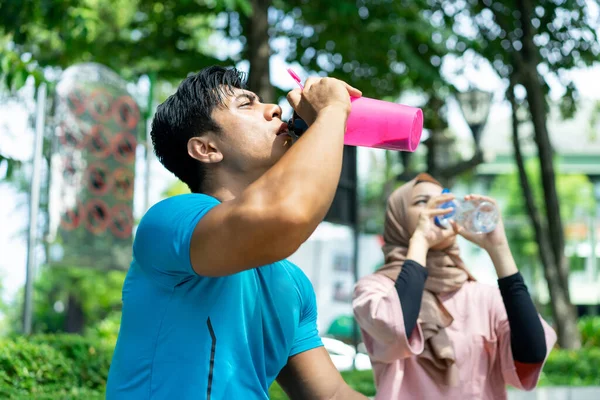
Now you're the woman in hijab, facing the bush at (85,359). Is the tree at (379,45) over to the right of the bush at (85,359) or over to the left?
right

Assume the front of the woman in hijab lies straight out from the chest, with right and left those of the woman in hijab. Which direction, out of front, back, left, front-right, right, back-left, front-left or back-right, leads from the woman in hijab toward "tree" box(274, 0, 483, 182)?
back-left

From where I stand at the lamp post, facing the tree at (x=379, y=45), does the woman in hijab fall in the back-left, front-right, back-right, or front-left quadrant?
front-left

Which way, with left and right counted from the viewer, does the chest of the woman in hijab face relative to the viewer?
facing the viewer and to the right of the viewer

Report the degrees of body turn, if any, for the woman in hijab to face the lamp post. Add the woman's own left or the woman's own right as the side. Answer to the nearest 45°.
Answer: approximately 135° to the woman's own left

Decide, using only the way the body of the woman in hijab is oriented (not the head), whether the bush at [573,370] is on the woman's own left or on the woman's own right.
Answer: on the woman's own left

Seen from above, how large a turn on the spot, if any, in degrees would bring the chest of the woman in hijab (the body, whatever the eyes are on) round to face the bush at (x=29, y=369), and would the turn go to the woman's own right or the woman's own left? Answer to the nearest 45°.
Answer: approximately 135° to the woman's own right
